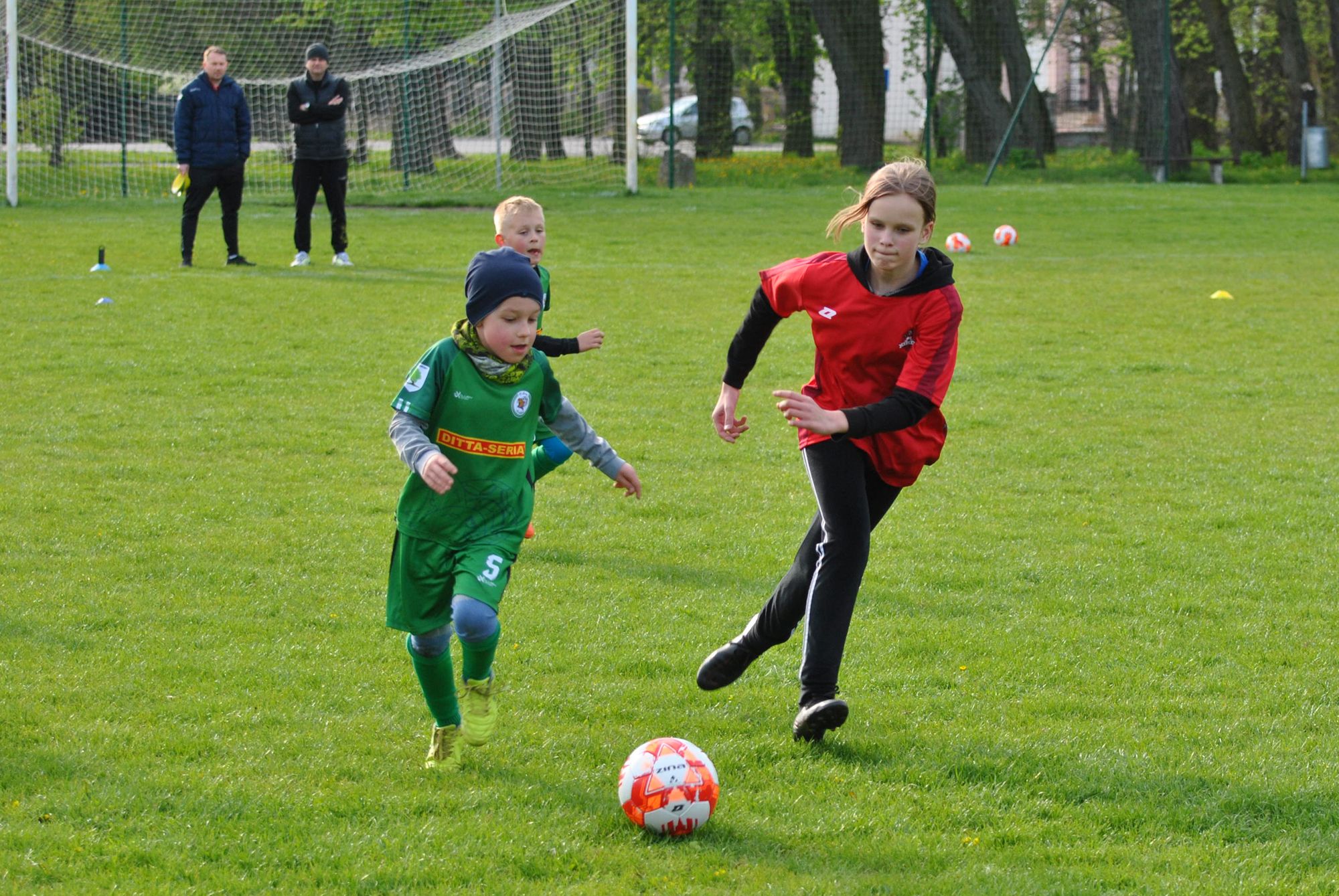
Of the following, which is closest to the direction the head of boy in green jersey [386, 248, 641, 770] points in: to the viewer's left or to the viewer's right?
to the viewer's right

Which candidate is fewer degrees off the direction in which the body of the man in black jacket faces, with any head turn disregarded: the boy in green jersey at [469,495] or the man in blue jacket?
the boy in green jersey

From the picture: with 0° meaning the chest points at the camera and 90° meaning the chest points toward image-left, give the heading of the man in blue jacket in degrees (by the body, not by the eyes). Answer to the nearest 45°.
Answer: approximately 0°

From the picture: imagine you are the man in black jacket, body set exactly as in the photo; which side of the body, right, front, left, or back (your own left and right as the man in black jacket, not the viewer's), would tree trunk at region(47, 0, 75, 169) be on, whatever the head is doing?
back

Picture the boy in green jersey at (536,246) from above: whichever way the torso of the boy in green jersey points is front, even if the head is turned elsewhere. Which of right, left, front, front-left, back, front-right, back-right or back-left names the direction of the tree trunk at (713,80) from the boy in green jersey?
back-left

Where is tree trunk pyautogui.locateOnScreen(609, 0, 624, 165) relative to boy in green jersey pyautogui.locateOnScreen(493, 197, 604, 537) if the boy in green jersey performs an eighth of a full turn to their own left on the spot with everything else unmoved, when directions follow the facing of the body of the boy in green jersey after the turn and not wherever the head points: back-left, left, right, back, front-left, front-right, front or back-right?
left
